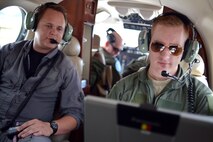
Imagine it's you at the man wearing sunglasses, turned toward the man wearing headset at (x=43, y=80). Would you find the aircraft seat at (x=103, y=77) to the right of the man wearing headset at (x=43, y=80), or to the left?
right

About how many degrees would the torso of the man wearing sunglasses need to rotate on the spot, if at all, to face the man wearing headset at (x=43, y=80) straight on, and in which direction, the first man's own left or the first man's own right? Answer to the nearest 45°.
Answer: approximately 135° to the first man's own right

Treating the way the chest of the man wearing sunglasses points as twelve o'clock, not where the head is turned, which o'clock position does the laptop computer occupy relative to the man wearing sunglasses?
The laptop computer is roughly at 12 o'clock from the man wearing sunglasses.

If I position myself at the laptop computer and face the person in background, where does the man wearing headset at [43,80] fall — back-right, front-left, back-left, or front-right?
front-left

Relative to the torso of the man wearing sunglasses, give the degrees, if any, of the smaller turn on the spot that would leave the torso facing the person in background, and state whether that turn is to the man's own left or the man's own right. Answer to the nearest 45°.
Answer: approximately 180°

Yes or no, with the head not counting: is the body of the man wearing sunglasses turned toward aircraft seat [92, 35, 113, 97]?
no

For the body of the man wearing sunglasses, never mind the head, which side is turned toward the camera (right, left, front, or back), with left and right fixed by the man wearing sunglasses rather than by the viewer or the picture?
front

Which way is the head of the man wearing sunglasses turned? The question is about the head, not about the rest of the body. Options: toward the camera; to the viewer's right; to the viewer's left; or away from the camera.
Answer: toward the camera
